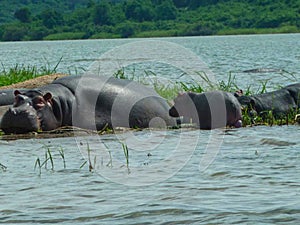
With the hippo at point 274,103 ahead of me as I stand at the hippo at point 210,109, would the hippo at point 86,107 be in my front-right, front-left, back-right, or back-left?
back-left

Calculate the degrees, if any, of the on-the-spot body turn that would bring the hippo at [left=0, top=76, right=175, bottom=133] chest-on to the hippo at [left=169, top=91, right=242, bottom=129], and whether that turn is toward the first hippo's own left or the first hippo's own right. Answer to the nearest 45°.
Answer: approximately 135° to the first hippo's own left

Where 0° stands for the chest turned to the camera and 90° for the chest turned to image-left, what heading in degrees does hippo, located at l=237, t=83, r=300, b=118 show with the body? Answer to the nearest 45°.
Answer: approximately 90°

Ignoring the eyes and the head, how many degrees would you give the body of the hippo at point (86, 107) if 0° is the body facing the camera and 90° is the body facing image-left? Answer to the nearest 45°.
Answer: approximately 45°

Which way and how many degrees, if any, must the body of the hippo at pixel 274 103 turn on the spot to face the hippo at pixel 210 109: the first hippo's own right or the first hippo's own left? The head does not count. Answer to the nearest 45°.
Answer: approximately 45° to the first hippo's own left
